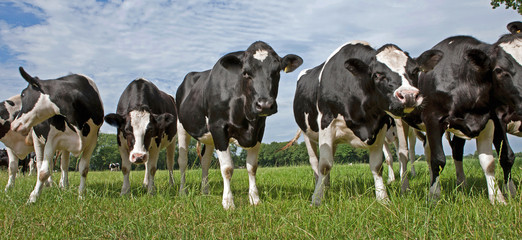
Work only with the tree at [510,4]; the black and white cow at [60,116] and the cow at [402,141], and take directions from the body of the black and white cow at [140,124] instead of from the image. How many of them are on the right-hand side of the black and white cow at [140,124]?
1

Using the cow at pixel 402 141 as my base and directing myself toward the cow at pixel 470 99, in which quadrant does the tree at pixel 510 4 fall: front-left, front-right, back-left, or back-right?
back-left

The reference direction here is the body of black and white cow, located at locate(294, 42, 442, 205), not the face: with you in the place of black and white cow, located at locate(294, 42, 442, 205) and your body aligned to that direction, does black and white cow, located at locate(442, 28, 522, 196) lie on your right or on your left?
on your left

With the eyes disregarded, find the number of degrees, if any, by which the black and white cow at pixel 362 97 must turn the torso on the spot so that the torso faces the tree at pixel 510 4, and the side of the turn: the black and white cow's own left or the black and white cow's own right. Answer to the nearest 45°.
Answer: approximately 135° to the black and white cow's own left

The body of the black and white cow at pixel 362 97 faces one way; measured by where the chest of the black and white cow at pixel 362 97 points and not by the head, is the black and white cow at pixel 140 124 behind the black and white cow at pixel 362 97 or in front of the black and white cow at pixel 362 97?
behind

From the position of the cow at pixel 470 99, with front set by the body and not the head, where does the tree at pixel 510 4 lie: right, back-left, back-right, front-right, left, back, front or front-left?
back-left

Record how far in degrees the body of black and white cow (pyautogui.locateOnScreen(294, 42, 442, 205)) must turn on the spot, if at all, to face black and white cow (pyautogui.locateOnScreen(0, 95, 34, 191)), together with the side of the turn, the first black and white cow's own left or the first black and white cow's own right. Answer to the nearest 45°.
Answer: approximately 135° to the first black and white cow's own right

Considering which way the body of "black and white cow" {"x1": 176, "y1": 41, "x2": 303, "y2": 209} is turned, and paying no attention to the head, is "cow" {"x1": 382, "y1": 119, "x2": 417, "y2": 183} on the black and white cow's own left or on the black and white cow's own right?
on the black and white cow's own left

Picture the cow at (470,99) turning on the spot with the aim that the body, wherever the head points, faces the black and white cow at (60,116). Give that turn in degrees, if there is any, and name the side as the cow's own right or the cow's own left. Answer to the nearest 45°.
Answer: approximately 135° to the cow's own right

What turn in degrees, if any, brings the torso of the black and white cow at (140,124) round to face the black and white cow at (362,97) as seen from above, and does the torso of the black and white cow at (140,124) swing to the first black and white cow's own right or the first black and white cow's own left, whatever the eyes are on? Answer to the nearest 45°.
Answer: approximately 45° to the first black and white cow's own left
